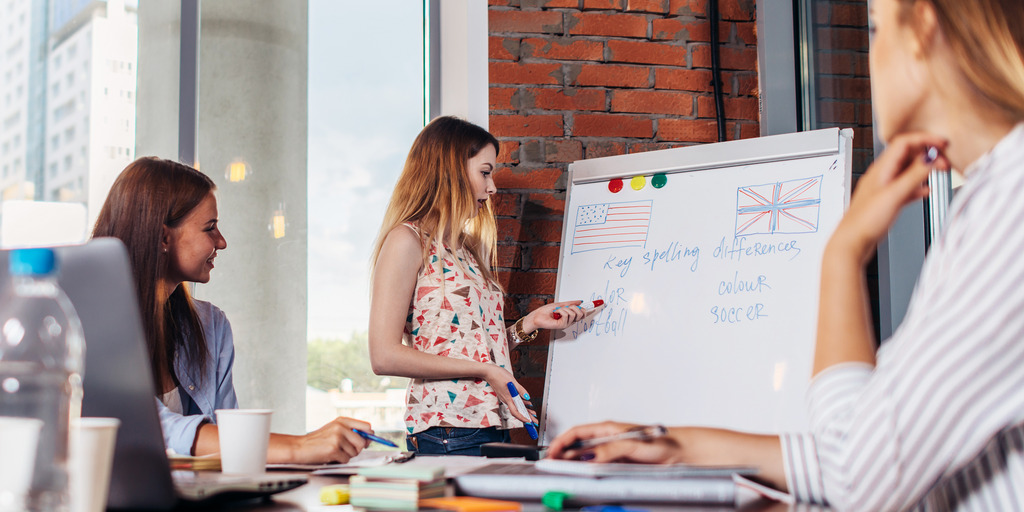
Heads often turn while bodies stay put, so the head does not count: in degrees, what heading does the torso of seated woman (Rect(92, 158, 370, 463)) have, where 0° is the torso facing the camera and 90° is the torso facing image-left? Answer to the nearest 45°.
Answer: approximately 315°

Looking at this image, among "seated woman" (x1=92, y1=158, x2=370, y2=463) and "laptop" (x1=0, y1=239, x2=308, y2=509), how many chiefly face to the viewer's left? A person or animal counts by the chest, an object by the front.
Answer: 0

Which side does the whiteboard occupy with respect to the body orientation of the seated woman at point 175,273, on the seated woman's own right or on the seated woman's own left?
on the seated woman's own left

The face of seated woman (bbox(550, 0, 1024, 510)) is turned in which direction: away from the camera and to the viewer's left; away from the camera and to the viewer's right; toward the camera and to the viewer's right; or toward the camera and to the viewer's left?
away from the camera and to the viewer's left

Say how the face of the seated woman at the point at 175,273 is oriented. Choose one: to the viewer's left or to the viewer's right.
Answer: to the viewer's right

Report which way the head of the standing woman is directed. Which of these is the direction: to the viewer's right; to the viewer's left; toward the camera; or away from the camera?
to the viewer's right

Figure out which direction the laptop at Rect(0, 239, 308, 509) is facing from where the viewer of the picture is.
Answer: facing away from the viewer and to the right of the viewer
